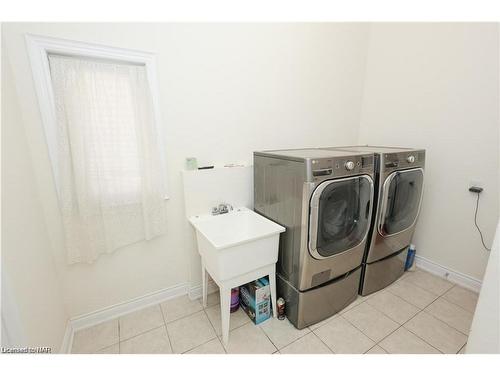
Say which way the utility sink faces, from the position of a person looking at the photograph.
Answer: facing the viewer and to the right of the viewer

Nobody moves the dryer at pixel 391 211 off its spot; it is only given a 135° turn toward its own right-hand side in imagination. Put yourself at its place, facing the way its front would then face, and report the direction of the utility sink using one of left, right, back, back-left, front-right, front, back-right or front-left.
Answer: front-left

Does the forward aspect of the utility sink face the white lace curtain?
no

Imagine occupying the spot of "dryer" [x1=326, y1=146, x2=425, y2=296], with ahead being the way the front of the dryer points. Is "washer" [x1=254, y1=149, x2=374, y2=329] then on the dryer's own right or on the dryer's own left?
on the dryer's own right

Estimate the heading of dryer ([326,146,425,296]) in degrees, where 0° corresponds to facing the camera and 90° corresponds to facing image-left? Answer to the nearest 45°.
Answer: approximately 315°

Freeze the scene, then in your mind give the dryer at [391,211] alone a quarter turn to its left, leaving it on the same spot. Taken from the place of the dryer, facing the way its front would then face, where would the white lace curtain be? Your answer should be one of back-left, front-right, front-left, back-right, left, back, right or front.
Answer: back
